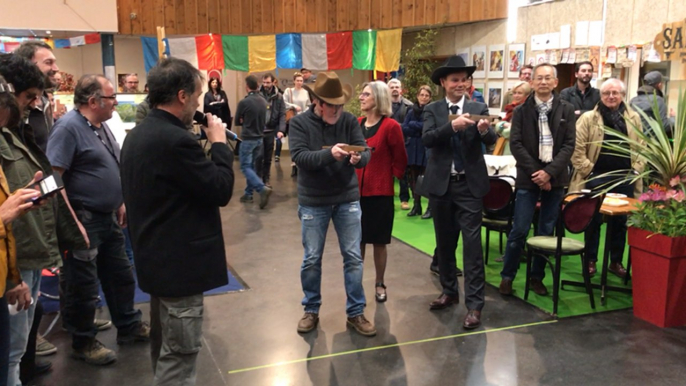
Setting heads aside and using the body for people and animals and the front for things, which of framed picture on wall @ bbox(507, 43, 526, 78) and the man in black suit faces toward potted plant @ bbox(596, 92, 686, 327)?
the framed picture on wall

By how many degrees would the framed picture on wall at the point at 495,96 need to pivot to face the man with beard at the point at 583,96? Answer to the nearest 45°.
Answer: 0° — it already faces them

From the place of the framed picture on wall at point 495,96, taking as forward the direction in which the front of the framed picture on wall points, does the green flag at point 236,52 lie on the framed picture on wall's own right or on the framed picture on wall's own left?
on the framed picture on wall's own right

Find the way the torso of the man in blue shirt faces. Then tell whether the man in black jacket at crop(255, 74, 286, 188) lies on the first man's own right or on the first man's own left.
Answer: on the first man's own left

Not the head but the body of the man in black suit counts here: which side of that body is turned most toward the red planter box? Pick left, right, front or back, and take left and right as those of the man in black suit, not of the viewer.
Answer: left

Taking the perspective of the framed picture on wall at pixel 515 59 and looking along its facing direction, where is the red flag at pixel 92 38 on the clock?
The red flag is roughly at 3 o'clock from the framed picture on wall.

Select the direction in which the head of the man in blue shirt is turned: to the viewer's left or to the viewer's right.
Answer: to the viewer's right

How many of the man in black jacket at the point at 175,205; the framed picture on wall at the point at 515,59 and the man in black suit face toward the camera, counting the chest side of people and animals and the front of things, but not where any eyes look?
2

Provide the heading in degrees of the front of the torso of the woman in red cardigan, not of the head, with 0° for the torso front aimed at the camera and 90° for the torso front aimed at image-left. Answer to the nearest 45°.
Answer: approximately 45°

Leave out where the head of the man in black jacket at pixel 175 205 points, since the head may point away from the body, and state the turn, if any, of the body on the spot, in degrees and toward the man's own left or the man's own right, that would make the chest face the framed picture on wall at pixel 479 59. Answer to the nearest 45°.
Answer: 0° — they already face it
